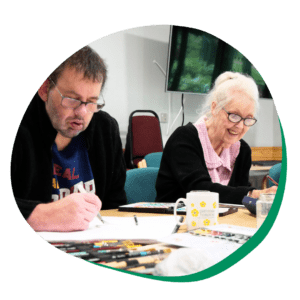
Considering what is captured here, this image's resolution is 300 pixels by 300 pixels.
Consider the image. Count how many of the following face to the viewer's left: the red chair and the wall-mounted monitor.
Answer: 0

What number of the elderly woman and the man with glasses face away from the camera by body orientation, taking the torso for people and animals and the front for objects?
0

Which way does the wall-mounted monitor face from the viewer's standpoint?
toward the camera

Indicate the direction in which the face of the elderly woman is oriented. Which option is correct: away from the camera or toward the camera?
toward the camera

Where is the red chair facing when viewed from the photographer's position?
facing the viewer and to the right of the viewer

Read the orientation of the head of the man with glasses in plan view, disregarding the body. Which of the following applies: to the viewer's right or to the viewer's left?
to the viewer's right

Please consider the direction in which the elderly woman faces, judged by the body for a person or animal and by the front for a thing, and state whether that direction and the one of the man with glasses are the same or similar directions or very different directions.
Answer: same or similar directions

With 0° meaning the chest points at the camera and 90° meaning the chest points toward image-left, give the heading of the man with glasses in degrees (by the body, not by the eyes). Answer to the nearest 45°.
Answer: approximately 315°
